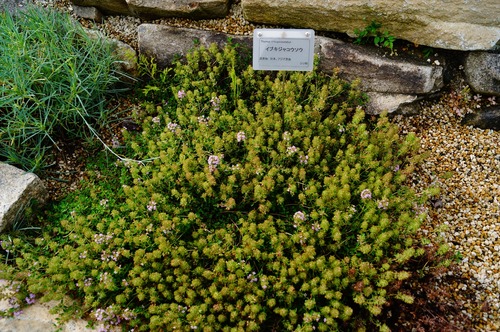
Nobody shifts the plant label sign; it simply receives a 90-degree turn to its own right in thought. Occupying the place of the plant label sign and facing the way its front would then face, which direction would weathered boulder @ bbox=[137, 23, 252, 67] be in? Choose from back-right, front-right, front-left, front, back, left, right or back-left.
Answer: front-right

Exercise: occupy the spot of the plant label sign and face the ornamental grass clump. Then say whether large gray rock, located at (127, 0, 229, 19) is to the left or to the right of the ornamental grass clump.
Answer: right

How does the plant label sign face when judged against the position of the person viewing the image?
facing the viewer

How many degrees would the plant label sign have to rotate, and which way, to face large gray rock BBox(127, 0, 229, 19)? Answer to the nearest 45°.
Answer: approximately 135° to its right

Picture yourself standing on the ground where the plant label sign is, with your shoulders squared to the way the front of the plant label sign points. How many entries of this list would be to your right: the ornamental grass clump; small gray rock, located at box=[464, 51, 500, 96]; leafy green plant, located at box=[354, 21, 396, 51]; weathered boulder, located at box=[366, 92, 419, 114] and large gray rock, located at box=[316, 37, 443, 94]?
1

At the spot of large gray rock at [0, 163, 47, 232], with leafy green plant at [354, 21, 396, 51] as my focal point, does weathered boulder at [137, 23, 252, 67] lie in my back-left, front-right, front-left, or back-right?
front-left

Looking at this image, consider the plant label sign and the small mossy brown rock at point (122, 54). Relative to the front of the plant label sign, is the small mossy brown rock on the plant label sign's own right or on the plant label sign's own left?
on the plant label sign's own right

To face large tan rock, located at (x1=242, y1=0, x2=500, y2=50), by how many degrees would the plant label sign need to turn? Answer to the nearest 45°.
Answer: approximately 135° to its left

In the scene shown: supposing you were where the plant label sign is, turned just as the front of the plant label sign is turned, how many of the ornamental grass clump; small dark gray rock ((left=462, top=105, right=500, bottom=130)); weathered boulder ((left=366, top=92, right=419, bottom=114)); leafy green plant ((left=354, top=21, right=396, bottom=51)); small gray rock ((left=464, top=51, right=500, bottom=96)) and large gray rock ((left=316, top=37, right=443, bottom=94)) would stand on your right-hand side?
1

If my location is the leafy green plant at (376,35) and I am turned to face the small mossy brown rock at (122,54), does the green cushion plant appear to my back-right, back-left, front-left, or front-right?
front-left

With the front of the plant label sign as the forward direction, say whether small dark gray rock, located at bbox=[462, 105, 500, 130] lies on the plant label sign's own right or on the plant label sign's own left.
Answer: on the plant label sign's own left

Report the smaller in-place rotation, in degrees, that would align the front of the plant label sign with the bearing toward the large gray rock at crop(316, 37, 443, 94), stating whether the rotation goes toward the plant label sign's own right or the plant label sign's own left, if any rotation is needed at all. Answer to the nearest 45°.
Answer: approximately 135° to the plant label sign's own left

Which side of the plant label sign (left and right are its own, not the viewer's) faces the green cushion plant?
front

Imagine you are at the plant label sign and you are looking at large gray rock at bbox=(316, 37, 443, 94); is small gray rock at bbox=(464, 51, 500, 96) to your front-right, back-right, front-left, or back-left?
front-right
